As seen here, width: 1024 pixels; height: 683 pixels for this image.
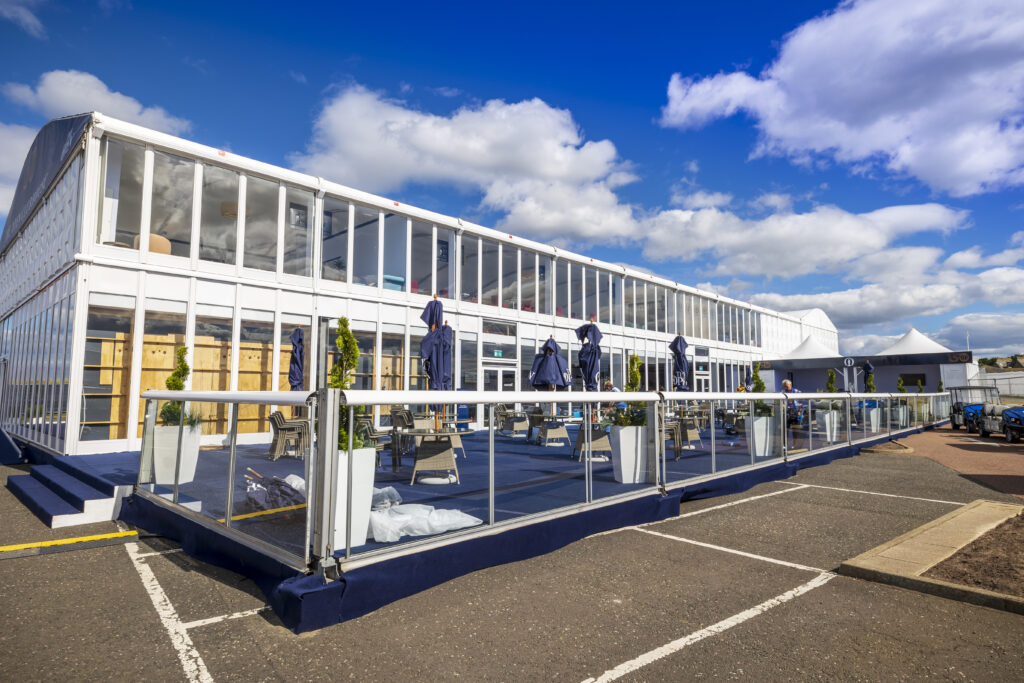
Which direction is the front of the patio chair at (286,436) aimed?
to the viewer's right

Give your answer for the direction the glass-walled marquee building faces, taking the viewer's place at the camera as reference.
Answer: facing the viewer and to the right of the viewer

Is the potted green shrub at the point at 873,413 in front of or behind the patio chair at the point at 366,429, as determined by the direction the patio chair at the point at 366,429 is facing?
in front

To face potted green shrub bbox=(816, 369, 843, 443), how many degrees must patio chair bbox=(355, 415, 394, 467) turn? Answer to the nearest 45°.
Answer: approximately 45° to its left

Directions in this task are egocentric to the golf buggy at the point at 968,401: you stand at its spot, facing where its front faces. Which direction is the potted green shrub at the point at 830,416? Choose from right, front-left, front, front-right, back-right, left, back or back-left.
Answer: front-right

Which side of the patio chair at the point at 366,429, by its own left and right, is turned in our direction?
right

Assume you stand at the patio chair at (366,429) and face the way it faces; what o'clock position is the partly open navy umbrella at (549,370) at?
The partly open navy umbrella is roughly at 10 o'clock from the patio chair.

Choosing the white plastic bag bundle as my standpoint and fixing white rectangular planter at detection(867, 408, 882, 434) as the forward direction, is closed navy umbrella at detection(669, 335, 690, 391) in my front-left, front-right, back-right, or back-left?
front-left

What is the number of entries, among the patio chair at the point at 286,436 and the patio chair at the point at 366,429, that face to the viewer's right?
2

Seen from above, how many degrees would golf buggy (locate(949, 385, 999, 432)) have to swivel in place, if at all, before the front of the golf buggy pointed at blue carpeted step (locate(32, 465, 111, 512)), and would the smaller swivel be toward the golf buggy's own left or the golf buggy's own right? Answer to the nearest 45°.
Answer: approximately 45° to the golf buggy's own right

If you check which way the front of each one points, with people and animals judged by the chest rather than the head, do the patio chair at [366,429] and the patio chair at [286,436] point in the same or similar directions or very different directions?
same or similar directions

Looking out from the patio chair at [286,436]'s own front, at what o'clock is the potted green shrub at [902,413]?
The potted green shrub is roughly at 11 o'clock from the patio chair.

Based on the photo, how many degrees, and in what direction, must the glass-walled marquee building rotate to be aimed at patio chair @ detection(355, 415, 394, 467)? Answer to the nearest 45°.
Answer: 0° — it already faces it
